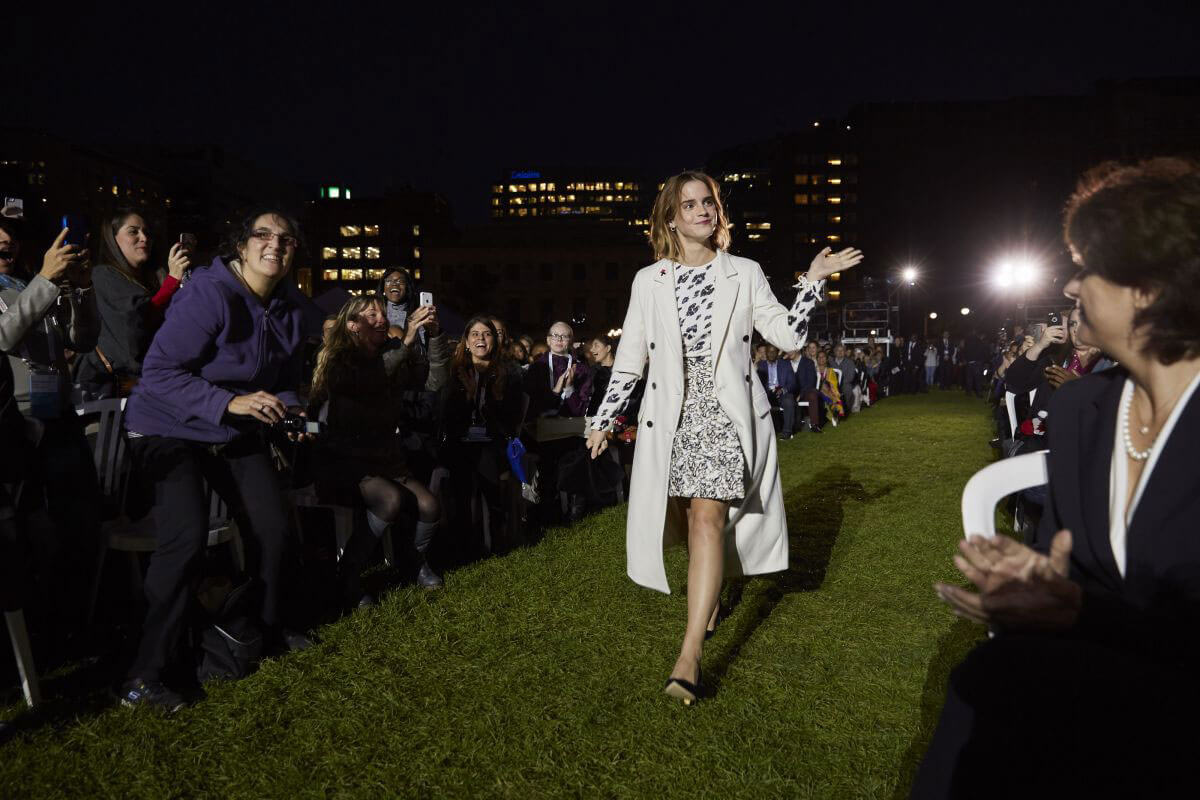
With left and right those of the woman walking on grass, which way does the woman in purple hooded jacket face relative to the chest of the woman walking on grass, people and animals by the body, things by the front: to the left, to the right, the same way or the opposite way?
to the left

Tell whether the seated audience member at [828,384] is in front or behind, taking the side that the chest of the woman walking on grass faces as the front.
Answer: behind

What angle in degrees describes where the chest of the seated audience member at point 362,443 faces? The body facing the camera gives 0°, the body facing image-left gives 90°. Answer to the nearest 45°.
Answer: approximately 315°

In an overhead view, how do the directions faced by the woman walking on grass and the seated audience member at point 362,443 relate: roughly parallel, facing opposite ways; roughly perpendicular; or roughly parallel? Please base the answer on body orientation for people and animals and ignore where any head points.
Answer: roughly perpendicular

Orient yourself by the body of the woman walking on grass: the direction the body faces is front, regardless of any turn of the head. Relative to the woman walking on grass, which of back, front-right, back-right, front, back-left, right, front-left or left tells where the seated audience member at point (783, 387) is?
back

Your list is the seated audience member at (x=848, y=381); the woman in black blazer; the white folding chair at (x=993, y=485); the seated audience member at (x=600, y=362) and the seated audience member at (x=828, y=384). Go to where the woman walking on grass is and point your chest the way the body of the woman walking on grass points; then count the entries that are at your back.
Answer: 3
